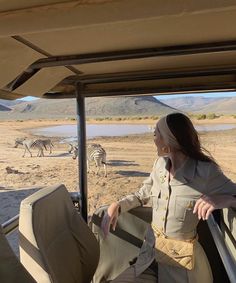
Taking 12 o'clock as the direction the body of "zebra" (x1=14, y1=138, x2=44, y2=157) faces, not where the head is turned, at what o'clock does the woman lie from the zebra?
The woman is roughly at 9 o'clock from the zebra.

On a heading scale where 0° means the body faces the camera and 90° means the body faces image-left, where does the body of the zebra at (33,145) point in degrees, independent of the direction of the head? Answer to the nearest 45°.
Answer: approximately 90°

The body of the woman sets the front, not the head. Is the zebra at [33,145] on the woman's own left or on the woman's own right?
on the woman's own right

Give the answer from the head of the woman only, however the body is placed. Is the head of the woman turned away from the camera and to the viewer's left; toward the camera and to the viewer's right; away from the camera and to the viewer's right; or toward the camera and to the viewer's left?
away from the camera and to the viewer's left

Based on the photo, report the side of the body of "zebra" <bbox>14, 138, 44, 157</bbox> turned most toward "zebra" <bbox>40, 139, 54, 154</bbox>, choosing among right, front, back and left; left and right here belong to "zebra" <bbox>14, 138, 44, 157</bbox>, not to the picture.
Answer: back

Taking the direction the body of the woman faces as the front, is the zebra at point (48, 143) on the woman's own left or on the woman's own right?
on the woman's own right

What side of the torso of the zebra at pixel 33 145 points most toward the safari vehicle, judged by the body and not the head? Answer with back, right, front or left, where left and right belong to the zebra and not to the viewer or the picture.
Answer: left
